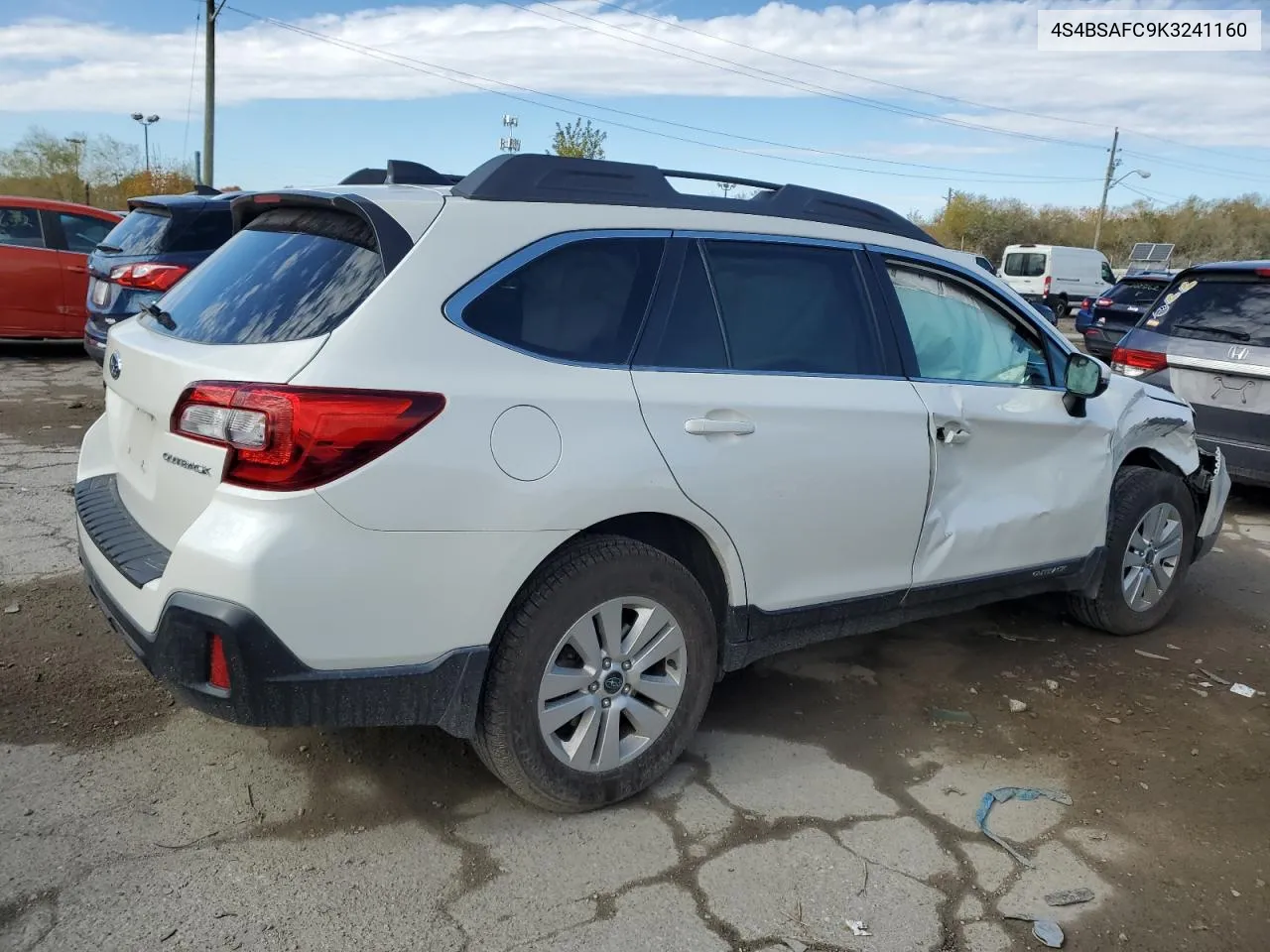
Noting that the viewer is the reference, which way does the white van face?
facing away from the viewer and to the right of the viewer

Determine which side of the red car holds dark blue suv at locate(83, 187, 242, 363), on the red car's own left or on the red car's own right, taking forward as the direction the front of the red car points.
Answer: on the red car's own right

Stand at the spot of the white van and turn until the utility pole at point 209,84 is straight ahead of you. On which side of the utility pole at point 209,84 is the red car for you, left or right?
left

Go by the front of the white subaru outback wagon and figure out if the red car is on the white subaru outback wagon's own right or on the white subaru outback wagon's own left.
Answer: on the white subaru outback wagon's own left

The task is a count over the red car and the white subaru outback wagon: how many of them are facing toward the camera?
0

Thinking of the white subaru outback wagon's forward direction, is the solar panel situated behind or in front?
in front

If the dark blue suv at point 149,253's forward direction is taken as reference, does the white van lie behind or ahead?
ahead

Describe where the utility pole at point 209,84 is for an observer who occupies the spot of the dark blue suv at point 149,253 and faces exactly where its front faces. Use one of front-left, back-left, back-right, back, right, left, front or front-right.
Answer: front-left

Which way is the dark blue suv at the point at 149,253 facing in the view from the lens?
facing away from the viewer and to the right of the viewer

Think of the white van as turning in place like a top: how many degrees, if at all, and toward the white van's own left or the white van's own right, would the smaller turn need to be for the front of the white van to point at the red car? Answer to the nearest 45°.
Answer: approximately 135° to the white van's own right

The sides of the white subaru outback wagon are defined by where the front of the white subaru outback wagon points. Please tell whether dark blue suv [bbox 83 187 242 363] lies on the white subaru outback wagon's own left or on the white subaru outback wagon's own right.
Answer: on the white subaru outback wagon's own left
